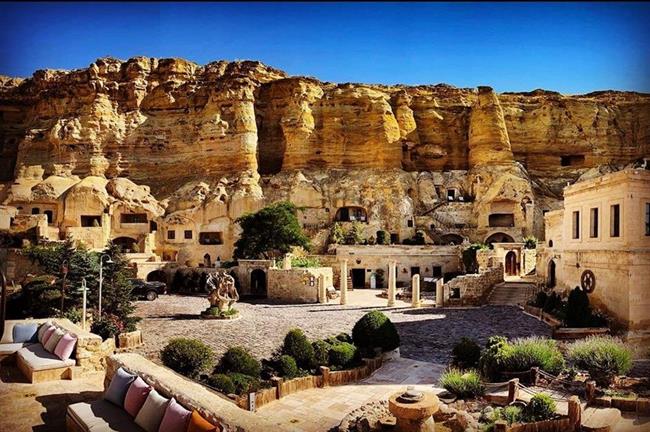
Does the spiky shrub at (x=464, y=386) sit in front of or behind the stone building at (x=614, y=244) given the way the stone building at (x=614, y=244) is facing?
in front

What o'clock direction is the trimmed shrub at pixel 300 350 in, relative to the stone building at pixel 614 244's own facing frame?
The trimmed shrub is roughly at 12 o'clock from the stone building.

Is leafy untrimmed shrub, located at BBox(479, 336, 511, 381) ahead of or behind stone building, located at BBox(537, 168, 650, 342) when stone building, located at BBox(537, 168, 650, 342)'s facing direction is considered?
ahead

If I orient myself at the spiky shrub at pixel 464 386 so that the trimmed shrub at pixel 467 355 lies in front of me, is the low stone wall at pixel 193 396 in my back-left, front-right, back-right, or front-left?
back-left

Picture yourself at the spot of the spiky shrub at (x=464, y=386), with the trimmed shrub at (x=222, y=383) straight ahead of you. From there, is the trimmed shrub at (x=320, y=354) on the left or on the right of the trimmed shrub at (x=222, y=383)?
right

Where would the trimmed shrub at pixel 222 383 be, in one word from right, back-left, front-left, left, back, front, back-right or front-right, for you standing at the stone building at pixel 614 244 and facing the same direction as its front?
front

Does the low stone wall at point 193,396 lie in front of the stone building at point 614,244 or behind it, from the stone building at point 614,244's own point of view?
in front

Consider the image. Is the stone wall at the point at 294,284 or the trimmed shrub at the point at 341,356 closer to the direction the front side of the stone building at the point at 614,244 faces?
the trimmed shrub

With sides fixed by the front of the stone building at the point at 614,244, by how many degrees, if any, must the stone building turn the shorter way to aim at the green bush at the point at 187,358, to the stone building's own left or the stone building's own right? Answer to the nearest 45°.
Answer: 0° — it already faces it

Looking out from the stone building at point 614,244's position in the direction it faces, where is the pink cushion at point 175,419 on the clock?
The pink cushion is roughly at 11 o'clock from the stone building.

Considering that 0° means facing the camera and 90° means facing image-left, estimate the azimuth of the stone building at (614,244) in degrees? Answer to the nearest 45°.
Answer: approximately 45°

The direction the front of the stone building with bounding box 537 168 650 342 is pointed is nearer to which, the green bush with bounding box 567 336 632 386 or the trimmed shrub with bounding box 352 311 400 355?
the trimmed shrub

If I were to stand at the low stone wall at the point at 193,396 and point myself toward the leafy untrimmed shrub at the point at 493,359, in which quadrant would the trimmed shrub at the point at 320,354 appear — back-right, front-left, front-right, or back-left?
front-left

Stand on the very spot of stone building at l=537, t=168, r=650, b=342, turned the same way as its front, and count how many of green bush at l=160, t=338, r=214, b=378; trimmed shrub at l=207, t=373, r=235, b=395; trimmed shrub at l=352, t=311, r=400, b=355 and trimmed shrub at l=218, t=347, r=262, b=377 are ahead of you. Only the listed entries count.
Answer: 4

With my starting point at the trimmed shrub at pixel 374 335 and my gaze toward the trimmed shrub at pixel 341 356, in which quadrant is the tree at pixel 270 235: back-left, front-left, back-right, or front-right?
back-right

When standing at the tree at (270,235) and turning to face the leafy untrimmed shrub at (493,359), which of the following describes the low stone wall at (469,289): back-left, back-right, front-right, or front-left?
front-left

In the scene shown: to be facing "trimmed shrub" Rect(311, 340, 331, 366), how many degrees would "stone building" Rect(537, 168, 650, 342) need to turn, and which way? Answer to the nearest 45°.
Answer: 0° — it already faces it

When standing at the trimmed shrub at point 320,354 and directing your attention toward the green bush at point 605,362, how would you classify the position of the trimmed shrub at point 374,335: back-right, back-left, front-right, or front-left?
front-left

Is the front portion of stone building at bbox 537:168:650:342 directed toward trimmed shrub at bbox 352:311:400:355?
yes

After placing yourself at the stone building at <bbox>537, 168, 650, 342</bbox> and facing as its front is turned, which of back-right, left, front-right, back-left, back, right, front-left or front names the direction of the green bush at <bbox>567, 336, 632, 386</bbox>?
front-left

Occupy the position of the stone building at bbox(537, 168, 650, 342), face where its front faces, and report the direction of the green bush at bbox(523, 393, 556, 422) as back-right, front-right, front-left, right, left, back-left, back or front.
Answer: front-left
